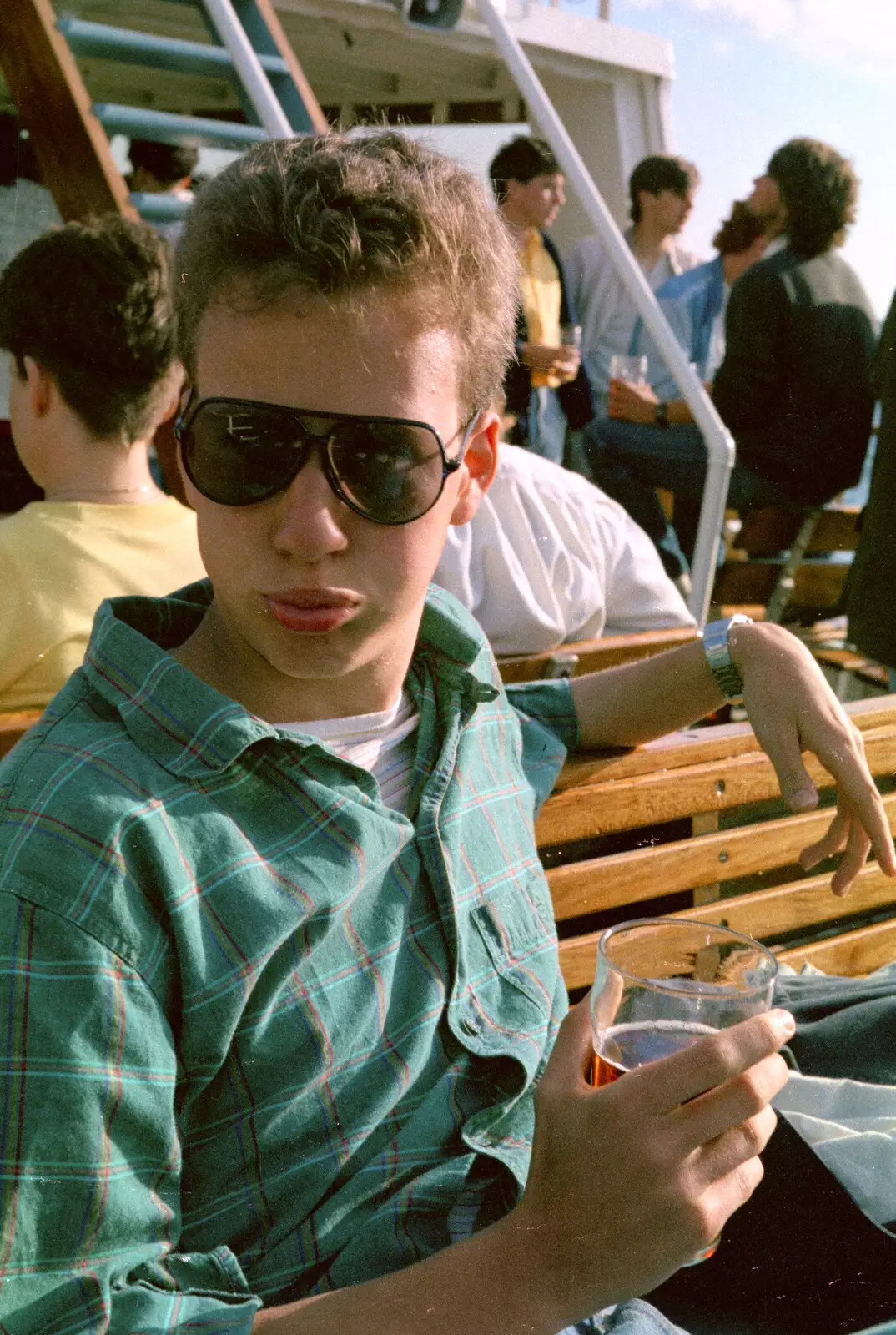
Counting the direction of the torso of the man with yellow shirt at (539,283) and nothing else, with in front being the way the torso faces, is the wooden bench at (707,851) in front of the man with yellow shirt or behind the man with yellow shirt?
in front

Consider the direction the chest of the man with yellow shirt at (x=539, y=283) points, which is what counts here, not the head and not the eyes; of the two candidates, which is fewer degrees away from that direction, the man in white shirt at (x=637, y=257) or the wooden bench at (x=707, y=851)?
the wooden bench

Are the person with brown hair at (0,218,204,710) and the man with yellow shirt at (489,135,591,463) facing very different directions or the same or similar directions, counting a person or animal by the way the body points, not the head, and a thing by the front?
very different directions

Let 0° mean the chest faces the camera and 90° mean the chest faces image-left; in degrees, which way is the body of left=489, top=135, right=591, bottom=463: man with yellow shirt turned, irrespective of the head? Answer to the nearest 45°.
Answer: approximately 315°

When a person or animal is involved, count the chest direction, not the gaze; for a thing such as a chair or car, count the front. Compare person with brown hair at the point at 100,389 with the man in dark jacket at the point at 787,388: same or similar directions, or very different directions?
same or similar directions

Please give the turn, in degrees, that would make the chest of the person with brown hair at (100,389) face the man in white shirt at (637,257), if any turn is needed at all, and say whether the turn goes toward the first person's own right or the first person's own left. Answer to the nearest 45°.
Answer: approximately 90° to the first person's own right

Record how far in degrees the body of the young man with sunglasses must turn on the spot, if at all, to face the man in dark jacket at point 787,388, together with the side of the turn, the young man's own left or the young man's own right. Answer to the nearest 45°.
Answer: approximately 135° to the young man's own left

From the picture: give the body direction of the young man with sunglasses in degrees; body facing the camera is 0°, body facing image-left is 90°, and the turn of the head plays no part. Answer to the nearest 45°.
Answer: approximately 315°

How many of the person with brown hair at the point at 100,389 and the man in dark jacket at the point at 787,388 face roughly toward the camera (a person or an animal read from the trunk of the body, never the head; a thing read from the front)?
0

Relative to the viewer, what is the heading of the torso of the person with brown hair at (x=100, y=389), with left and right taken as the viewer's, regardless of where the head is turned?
facing away from the viewer and to the left of the viewer
